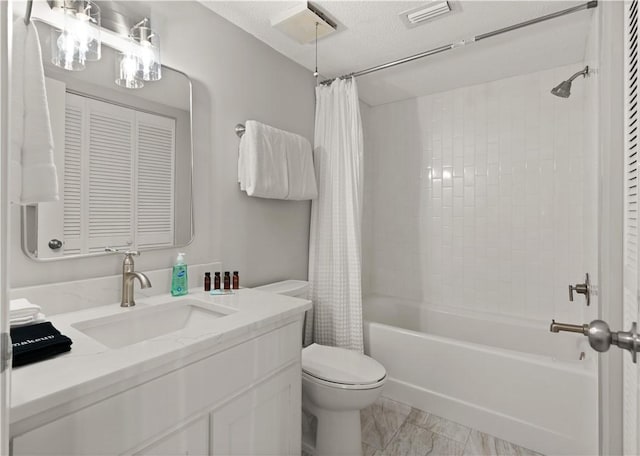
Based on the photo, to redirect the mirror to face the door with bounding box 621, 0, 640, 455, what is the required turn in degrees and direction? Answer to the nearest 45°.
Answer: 0° — it already faces it

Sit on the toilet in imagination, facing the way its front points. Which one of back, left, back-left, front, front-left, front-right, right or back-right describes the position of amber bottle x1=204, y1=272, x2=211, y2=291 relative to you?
back-right

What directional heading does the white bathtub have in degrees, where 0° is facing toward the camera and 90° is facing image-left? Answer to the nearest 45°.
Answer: approximately 45°

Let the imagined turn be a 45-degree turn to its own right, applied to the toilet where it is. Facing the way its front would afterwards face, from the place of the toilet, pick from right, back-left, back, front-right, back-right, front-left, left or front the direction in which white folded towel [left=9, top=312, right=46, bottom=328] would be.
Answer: front-right

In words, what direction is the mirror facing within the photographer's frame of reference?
facing the viewer and to the right of the viewer

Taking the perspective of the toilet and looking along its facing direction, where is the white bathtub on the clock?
The white bathtub is roughly at 10 o'clock from the toilet.

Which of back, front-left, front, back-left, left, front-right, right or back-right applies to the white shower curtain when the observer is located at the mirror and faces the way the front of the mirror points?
front-left

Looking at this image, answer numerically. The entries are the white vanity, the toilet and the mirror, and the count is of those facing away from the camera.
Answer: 0

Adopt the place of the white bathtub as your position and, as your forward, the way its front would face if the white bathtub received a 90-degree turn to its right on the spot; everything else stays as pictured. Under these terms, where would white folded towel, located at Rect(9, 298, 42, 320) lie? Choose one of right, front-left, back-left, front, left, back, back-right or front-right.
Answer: left

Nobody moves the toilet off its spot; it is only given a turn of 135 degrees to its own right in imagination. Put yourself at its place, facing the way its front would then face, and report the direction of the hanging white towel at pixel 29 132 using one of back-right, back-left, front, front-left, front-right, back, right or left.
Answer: front-left

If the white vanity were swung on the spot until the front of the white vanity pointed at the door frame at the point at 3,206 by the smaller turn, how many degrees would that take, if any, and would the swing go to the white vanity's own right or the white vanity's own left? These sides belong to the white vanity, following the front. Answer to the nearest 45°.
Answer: approximately 45° to the white vanity's own right

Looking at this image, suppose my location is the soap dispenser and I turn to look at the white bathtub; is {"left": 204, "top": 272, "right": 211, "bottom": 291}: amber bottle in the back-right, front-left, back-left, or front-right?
front-left
